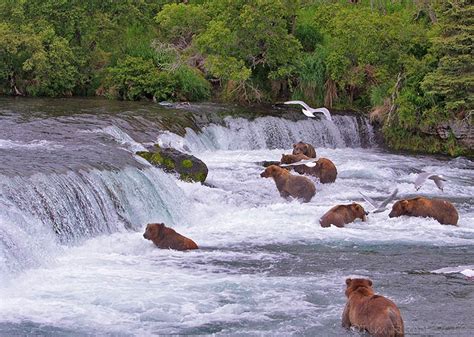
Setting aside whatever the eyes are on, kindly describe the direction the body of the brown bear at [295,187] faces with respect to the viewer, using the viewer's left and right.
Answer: facing to the left of the viewer

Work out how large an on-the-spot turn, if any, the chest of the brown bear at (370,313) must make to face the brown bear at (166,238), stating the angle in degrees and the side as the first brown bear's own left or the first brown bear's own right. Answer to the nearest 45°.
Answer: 0° — it already faces it

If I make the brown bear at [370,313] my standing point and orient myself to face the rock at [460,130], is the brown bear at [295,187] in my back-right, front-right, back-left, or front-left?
front-left

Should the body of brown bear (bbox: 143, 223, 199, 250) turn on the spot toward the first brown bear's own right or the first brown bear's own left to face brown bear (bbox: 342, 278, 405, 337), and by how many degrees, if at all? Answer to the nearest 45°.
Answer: approximately 135° to the first brown bear's own left

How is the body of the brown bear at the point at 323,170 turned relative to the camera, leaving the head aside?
to the viewer's left

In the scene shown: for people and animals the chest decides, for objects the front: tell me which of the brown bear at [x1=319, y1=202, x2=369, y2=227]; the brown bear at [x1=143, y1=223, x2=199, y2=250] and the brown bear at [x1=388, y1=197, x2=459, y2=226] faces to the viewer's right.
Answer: the brown bear at [x1=319, y1=202, x2=369, y2=227]

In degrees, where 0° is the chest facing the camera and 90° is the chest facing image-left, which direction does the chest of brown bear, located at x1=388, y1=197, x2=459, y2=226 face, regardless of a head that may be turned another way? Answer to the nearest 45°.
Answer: approximately 90°

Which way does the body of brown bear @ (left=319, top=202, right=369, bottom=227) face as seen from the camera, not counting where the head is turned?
to the viewer's right

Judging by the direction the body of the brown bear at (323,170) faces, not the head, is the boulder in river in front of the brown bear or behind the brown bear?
in front

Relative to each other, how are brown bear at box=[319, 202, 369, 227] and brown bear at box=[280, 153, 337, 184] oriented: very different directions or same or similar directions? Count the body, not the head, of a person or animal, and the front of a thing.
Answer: very different directions

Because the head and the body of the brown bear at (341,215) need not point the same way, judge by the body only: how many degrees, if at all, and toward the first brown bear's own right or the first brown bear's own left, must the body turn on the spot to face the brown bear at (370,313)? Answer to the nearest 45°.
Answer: approximately 90° to the first brown bear's own right

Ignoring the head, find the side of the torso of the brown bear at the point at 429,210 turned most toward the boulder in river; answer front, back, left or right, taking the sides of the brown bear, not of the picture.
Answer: front

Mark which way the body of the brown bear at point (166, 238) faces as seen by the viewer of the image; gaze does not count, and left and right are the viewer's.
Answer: facing to the left of the viewer

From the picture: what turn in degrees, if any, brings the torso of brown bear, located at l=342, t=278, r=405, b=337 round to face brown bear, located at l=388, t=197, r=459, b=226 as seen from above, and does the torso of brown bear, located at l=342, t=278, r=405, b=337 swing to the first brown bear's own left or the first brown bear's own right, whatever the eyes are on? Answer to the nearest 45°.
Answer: approximately 45° to the first brown bear's own right

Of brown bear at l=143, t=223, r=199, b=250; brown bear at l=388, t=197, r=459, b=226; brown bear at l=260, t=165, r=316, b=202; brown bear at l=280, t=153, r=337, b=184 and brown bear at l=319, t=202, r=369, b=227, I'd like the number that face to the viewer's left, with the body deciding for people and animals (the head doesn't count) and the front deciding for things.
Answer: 4

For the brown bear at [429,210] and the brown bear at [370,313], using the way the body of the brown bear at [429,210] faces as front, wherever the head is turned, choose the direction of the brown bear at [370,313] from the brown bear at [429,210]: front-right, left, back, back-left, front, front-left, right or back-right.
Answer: left

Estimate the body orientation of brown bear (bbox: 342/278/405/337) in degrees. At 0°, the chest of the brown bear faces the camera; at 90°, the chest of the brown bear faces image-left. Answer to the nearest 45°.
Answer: approximately 135°
